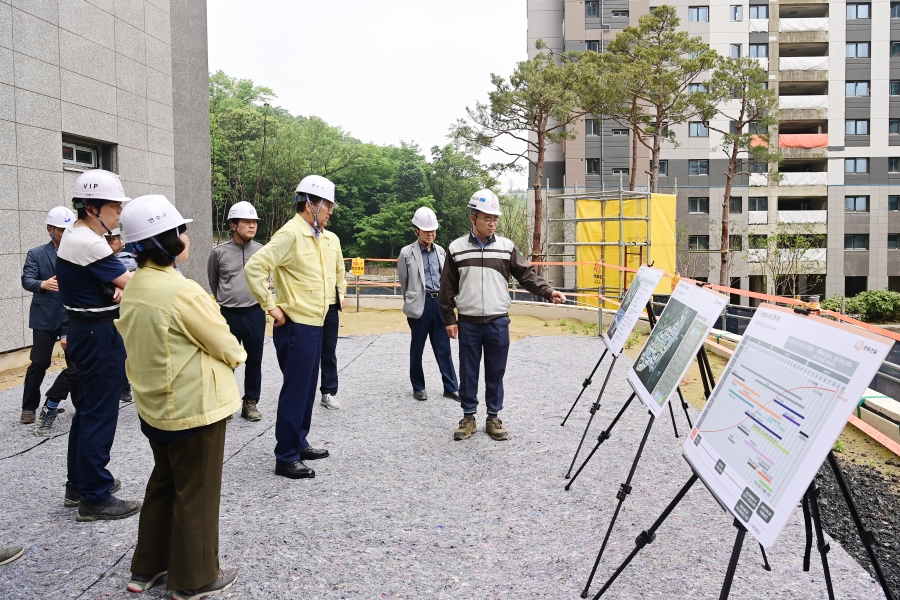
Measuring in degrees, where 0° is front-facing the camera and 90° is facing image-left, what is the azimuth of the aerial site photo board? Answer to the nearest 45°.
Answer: approximately 45°

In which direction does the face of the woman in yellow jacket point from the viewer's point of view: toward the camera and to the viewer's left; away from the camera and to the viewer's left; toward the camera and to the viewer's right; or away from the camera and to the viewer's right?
away from the camera and to the viewer's right

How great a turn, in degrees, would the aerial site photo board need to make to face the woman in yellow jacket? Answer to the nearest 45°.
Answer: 0° — it already faces them

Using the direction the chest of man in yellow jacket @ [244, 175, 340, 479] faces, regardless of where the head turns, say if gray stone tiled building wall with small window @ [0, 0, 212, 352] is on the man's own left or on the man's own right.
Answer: on the man's own left

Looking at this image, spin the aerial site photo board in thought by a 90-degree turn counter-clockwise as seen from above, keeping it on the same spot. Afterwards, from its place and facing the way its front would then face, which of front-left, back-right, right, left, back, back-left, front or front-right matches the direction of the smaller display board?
back-left

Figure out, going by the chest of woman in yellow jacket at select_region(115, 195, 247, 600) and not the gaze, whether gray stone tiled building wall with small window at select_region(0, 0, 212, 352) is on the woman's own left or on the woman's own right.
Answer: on the woman's own left

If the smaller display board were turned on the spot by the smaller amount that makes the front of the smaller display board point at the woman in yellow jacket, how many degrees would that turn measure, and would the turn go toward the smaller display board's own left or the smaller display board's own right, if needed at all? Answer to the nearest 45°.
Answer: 0° — it already faces them

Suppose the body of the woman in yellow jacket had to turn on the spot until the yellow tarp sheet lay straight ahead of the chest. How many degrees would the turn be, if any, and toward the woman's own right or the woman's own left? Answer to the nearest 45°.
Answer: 0° — they already face it

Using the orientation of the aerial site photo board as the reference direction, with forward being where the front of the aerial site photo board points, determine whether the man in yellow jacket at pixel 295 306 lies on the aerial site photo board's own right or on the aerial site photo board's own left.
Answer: on the aerial site photo board's own right

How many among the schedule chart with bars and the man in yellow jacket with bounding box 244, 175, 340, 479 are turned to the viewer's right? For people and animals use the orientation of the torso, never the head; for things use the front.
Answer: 1

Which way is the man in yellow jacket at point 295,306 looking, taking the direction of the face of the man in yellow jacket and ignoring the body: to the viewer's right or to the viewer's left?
to the viewer's right
